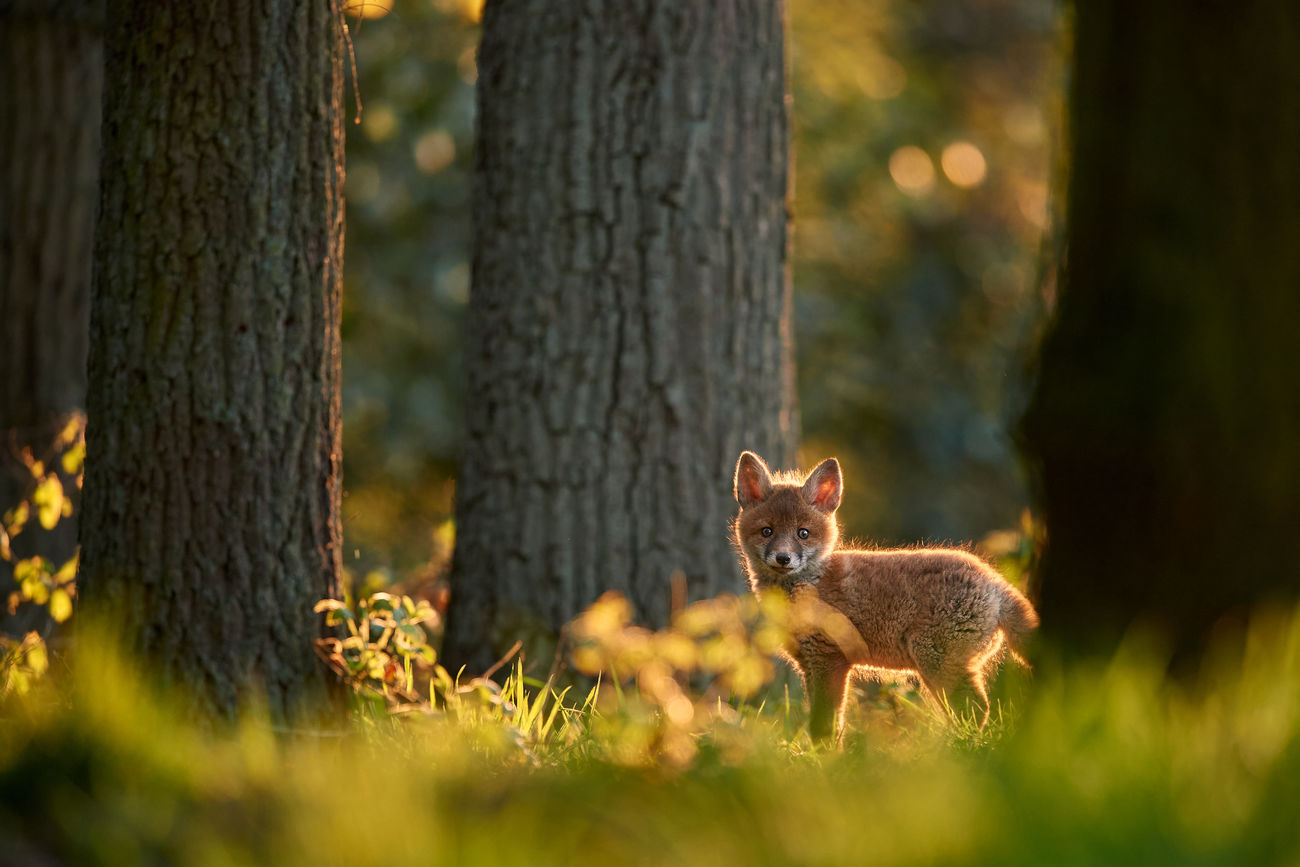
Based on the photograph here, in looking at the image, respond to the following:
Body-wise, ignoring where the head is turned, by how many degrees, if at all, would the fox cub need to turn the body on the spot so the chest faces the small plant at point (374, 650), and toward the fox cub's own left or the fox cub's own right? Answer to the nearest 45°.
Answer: approximately 45° to the fox cub's own left

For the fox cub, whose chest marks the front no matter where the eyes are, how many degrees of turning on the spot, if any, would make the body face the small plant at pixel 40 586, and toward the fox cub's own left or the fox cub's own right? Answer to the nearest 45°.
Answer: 0° — it already faces it

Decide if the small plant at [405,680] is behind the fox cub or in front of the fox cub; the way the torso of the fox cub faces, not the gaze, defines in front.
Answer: in front

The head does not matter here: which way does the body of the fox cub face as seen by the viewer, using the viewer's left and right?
facing to the left of the viewer

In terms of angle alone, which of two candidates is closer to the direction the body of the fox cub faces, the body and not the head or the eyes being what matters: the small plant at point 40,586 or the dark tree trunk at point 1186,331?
the small plant

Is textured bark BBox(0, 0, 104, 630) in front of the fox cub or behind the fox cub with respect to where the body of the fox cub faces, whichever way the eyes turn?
in front

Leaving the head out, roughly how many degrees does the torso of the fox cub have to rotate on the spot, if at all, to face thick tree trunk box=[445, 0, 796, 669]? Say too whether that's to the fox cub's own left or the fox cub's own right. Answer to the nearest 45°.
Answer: approximately 45° to the fox cub's own right
